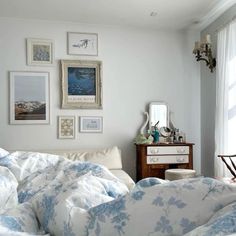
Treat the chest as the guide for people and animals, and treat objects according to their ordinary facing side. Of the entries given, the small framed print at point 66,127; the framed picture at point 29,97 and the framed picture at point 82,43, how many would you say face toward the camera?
3

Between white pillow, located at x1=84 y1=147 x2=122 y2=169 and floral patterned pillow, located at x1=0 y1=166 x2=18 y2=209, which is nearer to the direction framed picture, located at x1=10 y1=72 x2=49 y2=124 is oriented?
the floral patterned pillow

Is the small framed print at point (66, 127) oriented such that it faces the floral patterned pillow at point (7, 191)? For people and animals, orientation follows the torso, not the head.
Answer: yes

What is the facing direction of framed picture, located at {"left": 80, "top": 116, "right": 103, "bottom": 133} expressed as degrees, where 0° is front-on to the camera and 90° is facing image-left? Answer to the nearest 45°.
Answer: approximately 0°

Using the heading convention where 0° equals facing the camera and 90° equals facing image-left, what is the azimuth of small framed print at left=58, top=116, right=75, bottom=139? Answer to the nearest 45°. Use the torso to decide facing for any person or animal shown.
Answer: approximately 0°

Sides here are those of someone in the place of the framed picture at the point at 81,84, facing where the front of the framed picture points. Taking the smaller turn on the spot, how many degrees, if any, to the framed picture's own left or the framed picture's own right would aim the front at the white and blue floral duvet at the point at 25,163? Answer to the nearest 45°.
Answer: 0° — it already faces it

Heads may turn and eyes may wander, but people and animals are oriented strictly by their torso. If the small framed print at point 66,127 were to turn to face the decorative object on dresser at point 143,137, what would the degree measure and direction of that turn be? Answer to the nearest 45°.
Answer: approximately 90° to its left
